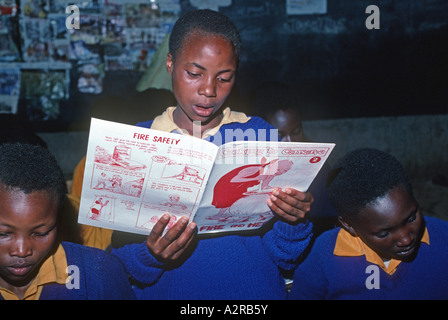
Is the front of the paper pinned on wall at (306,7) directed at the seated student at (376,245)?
yes

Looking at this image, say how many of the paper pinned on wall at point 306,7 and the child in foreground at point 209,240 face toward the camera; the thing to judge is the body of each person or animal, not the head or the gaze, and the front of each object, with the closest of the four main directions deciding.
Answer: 2

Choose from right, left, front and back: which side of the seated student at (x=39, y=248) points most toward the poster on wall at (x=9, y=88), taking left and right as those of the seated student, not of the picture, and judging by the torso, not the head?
back

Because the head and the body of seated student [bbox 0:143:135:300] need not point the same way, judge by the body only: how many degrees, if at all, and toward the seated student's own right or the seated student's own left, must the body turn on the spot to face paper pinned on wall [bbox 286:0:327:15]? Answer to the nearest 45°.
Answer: approximately 135° to the seated student's own left

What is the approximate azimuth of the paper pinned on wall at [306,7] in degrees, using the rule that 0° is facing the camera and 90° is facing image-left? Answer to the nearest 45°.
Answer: approximately 0°
